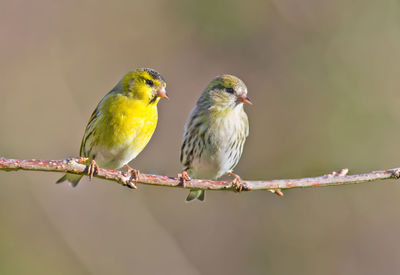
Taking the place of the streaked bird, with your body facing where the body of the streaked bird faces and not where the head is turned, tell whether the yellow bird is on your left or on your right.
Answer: on your right

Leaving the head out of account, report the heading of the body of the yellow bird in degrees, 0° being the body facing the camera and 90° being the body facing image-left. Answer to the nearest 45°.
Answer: approximately 315°

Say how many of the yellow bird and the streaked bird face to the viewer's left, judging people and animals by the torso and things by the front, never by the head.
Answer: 0

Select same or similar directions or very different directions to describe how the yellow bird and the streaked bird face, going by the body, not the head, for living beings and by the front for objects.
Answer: same or similar directions
